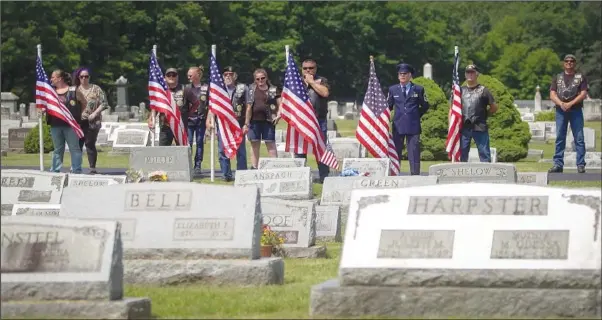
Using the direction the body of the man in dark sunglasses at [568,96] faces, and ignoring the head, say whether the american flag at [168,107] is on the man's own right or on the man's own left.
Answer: on the man's own right

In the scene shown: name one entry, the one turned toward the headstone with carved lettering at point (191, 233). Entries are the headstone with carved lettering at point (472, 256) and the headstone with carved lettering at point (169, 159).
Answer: the headstone with carved lettering at point (169, 159)

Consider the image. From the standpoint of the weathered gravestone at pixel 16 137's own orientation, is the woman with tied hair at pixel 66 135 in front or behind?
in front

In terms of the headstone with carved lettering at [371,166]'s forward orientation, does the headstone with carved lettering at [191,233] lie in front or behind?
in front

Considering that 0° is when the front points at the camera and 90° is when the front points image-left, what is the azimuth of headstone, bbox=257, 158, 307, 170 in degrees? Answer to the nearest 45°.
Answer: approximately 0°

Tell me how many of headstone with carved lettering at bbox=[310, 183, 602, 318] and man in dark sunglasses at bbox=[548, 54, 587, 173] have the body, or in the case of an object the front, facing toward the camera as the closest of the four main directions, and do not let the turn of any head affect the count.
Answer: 2

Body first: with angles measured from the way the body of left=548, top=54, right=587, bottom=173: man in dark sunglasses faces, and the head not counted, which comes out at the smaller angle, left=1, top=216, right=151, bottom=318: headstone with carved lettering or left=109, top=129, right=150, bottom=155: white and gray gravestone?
the headstone with carved lettering

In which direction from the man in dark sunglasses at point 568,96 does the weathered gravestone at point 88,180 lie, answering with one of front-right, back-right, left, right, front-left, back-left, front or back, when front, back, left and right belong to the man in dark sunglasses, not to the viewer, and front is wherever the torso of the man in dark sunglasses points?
front-right

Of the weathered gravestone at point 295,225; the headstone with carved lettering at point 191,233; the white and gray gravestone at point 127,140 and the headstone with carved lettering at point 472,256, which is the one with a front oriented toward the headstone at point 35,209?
the white and gray gravestone at point 127,140

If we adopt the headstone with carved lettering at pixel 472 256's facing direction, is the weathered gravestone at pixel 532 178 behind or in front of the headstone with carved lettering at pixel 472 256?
behind

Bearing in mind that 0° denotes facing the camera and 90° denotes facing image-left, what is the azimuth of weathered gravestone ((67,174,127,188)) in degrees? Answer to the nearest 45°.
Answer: approximately 0°
